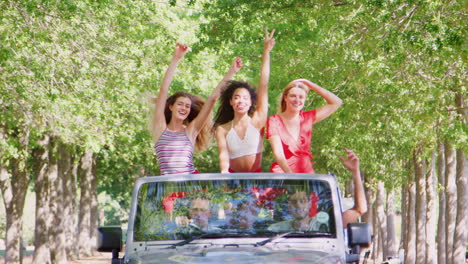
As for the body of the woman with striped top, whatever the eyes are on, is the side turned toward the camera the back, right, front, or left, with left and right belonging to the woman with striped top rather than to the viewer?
front

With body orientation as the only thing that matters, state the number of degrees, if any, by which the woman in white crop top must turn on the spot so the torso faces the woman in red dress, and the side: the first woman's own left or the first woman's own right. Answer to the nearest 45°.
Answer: approximately 90° to the first woman's own left

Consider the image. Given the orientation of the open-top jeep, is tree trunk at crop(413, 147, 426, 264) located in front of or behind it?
behind

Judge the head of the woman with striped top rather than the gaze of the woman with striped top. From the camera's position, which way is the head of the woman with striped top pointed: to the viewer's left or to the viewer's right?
to the viewer's right

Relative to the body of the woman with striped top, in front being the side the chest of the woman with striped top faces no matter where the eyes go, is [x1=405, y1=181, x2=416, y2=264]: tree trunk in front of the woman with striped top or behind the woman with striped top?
behind

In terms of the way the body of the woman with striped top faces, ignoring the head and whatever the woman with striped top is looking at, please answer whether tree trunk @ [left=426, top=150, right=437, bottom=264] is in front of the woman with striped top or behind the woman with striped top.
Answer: behind

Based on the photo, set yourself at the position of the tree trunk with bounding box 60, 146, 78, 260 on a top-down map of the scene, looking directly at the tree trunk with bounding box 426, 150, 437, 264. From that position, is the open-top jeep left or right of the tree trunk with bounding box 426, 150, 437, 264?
right

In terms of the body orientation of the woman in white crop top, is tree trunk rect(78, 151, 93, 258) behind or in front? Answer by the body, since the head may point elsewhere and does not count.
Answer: behind

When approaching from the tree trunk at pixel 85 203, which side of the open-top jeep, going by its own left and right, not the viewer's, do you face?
back

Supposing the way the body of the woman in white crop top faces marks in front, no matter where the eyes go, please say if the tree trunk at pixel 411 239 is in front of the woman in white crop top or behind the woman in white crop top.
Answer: behind

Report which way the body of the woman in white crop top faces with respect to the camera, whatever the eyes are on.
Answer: toward the camera

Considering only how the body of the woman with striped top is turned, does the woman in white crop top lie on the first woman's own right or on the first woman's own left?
on the first woman's own left

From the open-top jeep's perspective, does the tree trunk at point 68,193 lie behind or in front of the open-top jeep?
behind
